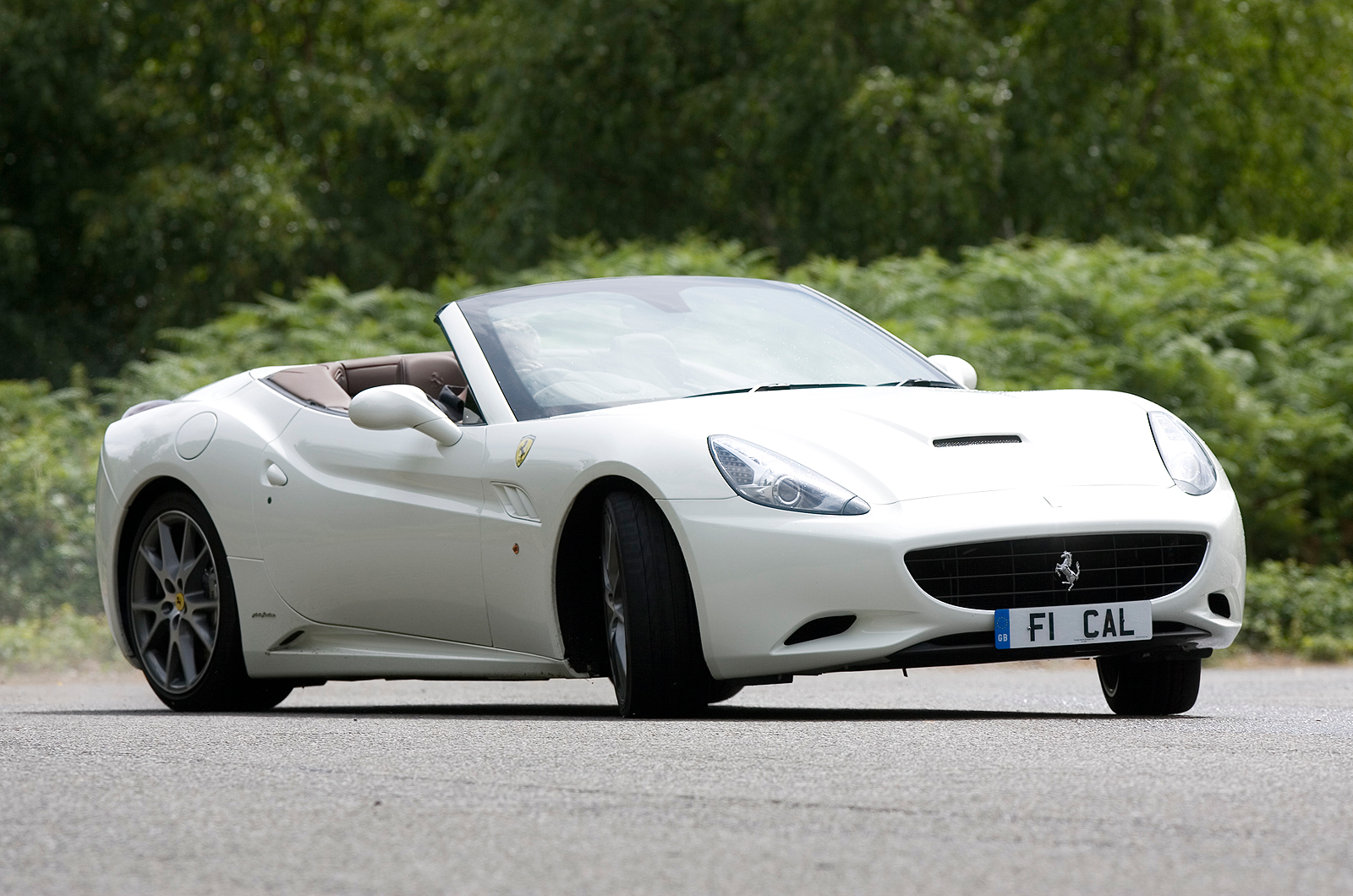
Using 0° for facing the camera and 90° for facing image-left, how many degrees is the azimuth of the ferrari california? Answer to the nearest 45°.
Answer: approximately 315°
